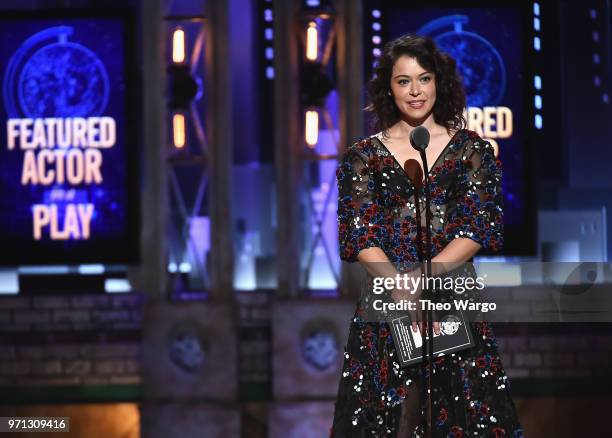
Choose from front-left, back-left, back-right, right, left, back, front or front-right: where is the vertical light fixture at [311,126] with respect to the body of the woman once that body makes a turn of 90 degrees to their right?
right

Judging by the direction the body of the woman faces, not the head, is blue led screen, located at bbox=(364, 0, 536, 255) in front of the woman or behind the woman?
behind

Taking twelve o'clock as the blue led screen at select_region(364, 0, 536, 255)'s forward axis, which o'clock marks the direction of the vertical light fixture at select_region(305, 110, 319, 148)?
The vertical light fixture is roughly at 3 o'clock from the blue led screen.

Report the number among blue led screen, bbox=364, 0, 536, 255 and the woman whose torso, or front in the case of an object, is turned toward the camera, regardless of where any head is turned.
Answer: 2

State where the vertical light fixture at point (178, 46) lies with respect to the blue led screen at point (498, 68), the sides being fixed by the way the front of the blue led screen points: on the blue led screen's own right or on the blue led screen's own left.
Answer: on the blue led screen's own right

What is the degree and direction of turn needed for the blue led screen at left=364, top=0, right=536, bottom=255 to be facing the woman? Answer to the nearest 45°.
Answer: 0° — it already faces them

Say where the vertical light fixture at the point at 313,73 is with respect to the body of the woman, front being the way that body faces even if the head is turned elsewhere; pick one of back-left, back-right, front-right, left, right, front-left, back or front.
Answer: back

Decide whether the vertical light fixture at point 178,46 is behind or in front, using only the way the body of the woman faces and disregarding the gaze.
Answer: behind

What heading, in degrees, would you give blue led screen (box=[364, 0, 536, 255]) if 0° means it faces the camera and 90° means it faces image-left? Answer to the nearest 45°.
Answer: approximately 0°
